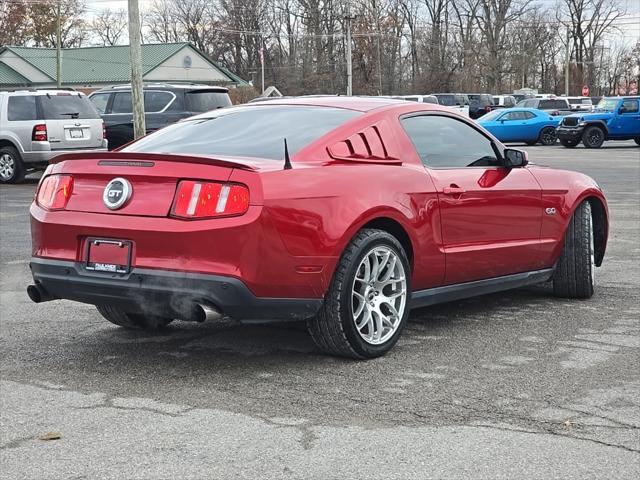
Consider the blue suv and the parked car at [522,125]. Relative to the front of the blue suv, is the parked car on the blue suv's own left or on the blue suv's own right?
on the blue suv's own right

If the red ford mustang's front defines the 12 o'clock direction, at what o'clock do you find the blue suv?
The blue suv is roughly at 11 o'clock from the red ford mustang.

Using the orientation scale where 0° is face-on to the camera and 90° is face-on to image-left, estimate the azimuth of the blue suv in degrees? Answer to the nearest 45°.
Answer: approximately 45°

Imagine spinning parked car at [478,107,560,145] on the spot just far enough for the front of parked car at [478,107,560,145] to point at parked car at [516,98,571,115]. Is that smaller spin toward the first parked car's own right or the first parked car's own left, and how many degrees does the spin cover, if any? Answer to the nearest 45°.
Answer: approximately 135° to the first parked car's own right

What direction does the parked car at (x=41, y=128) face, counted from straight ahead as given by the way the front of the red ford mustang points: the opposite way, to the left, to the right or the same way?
to the left

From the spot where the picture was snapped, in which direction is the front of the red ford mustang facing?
facing away from the viewer and to the right of the viewer

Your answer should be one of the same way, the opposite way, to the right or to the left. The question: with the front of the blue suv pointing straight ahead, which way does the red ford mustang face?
the opposite way
